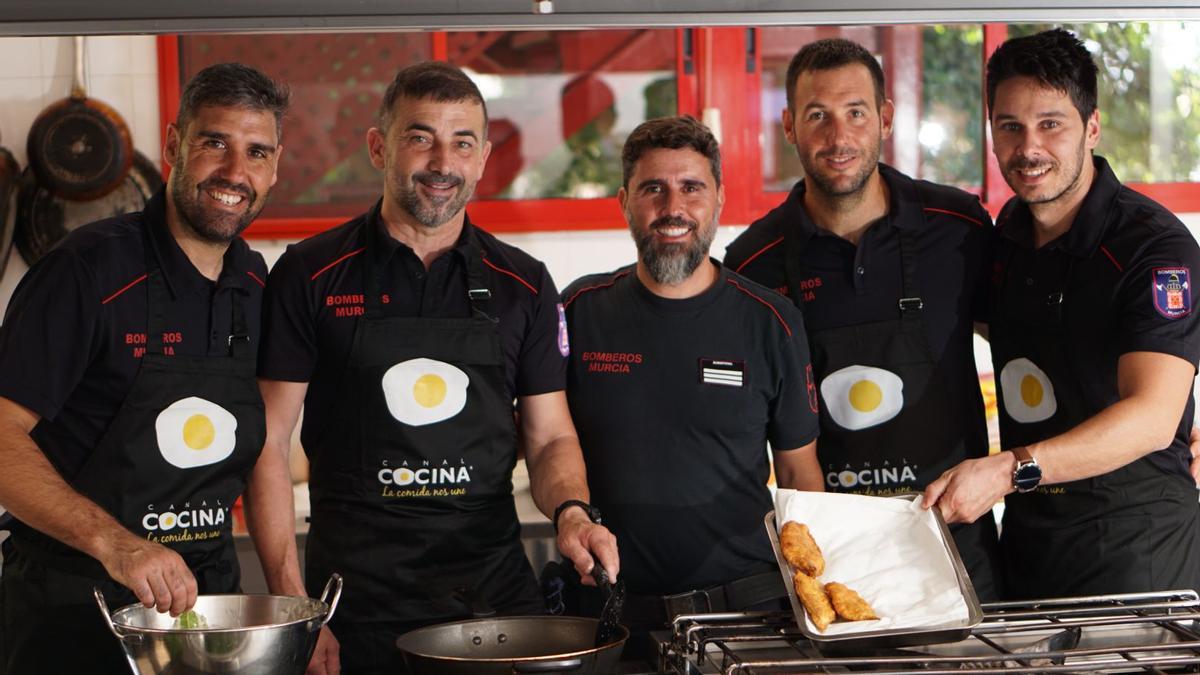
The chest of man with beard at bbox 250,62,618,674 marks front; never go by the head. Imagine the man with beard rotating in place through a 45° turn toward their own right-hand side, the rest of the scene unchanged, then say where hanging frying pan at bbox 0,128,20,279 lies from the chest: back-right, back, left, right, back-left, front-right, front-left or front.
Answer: right

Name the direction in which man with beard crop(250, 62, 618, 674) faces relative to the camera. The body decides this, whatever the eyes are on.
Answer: toward the camera

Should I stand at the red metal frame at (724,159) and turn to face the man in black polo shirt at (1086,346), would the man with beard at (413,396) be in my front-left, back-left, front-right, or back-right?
front-right

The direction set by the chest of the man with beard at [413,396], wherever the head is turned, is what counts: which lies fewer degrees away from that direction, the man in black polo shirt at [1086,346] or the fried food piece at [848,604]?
the fried food piece

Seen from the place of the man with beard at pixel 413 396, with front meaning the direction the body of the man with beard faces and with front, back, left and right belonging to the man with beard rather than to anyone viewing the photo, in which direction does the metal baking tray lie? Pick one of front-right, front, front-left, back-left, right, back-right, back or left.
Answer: front-left

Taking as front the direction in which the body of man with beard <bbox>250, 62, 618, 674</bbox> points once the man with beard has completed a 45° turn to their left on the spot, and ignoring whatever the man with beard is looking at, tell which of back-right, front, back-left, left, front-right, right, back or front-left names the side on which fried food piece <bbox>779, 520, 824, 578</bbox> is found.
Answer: front

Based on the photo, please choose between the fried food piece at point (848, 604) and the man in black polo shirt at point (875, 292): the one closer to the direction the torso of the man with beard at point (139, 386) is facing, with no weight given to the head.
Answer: the fried food piece

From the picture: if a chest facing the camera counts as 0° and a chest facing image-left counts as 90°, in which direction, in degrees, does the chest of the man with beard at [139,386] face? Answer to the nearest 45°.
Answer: approximately 315°

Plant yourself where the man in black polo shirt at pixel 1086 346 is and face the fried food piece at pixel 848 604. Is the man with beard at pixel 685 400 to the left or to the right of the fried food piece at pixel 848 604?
right

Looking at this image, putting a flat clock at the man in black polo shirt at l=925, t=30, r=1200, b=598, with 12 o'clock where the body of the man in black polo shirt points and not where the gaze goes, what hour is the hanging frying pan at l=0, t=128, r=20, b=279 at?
The hanging frying pan is roughly at 2 o'clock from the man in black polo shirt.

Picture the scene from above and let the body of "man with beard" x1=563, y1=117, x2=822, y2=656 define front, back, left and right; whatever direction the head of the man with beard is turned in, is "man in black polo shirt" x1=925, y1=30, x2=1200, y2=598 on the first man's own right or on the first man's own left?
on the first man's own left

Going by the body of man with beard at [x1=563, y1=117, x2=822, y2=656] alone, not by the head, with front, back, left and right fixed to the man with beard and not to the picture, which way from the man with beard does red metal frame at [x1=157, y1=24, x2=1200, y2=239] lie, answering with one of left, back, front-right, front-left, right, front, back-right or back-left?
back

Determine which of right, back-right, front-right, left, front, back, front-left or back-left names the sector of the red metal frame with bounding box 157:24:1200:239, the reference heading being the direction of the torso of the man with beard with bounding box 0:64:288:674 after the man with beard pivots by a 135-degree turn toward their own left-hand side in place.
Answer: front-right

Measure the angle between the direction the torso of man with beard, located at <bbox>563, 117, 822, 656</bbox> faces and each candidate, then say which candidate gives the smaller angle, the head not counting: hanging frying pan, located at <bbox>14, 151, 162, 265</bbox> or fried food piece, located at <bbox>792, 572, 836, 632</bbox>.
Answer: the fried food piece

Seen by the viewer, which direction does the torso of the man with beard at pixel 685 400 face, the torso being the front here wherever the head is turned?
toward the camera
